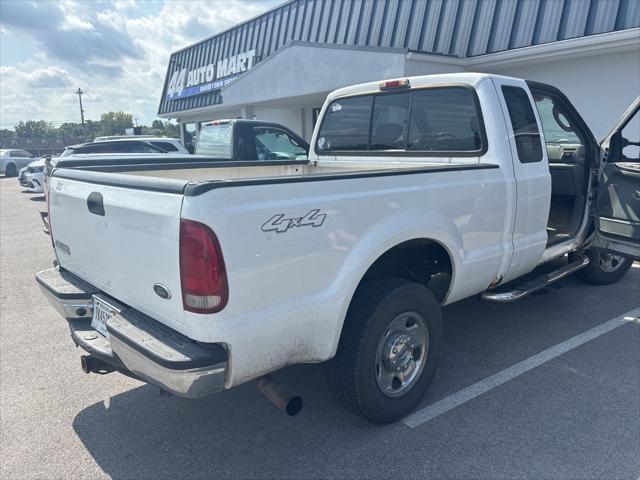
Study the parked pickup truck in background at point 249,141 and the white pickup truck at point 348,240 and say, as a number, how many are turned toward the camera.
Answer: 0

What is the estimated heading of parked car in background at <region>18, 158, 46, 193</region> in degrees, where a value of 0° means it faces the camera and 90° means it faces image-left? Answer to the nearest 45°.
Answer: approximately 45°

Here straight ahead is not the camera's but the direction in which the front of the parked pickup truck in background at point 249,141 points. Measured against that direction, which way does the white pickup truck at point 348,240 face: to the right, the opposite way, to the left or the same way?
the same way

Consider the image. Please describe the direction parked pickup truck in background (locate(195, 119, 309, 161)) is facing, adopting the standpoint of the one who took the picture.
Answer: facing away from the viewer and to the right of the viewer

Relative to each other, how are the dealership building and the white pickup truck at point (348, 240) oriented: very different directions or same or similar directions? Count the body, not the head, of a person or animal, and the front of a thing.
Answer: very different directions

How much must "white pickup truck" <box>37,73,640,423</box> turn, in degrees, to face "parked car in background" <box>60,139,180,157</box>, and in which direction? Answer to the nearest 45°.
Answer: approximately 90° to its left

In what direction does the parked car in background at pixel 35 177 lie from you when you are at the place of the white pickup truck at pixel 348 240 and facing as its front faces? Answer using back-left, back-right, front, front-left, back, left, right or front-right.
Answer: left

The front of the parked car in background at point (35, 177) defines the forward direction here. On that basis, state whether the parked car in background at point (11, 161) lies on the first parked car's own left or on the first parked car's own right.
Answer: on the first parked car's own right

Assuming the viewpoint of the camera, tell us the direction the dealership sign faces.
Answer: facing the viewer and to the left of the viewer

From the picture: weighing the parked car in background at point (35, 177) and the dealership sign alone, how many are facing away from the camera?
0

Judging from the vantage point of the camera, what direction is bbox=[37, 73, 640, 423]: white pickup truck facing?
facing away from the viewer and to the right of the viewer
